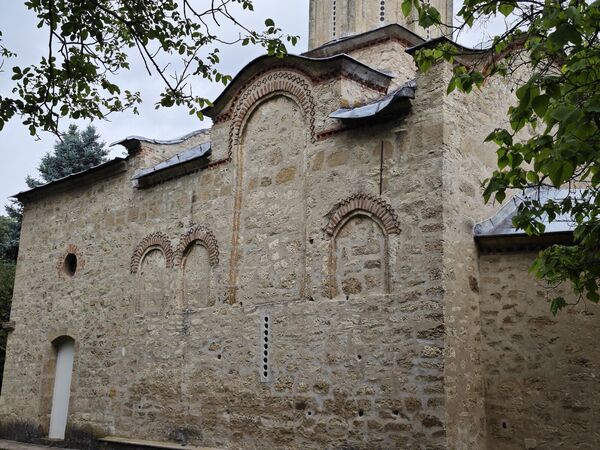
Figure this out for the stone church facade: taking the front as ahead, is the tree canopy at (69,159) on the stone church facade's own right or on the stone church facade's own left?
on the stone church facade's own right

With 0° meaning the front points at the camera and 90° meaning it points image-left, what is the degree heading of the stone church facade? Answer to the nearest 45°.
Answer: approximately 45°
